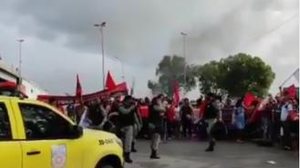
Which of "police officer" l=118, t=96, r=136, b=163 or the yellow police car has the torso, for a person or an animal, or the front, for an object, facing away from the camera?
the police officer

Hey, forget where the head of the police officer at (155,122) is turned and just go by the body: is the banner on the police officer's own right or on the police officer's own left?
on the police officer's own left

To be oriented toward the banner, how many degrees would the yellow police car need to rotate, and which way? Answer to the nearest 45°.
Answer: approximately 90° to its left

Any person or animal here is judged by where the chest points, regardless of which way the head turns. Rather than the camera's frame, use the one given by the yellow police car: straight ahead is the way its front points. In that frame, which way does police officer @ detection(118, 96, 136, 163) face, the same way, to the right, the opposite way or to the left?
to the left

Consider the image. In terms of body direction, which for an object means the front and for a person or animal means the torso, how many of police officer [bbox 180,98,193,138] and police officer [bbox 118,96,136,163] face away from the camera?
2

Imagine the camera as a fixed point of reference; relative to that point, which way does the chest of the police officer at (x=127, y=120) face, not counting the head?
away from the camera

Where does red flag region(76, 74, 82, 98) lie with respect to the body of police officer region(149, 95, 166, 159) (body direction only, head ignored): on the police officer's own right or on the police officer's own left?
on the police officer's own left

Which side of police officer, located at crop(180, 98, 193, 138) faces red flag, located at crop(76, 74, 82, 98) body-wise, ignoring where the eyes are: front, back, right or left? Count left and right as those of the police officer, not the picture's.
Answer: right
